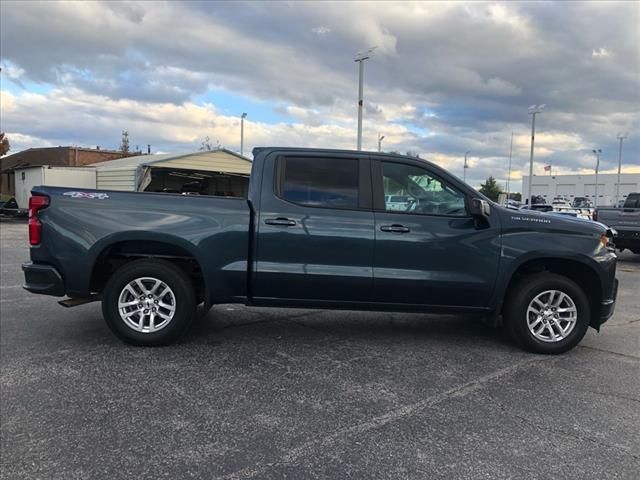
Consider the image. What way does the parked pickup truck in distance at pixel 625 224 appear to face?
to the viewer's right

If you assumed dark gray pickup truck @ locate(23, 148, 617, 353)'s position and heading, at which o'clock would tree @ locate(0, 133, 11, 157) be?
The tree is roughly at 8 o'clock from the dark gray pickup truck.

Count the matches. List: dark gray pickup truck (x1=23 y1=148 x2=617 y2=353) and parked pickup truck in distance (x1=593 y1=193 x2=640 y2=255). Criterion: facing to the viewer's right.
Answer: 2

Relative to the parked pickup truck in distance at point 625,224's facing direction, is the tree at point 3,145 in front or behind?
behind

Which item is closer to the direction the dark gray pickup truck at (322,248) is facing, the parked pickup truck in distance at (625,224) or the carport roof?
the parked pickup truck in distance

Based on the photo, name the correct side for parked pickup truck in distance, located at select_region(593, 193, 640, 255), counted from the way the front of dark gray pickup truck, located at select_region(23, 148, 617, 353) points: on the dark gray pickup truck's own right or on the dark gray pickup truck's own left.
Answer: on the dark gray pickup truck's own left

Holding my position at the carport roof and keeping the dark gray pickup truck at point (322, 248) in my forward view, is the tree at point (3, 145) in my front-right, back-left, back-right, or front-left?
back-right

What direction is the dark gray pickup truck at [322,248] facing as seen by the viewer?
to the viewer's right
